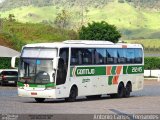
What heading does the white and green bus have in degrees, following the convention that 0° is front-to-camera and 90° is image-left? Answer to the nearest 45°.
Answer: approximately 45°
